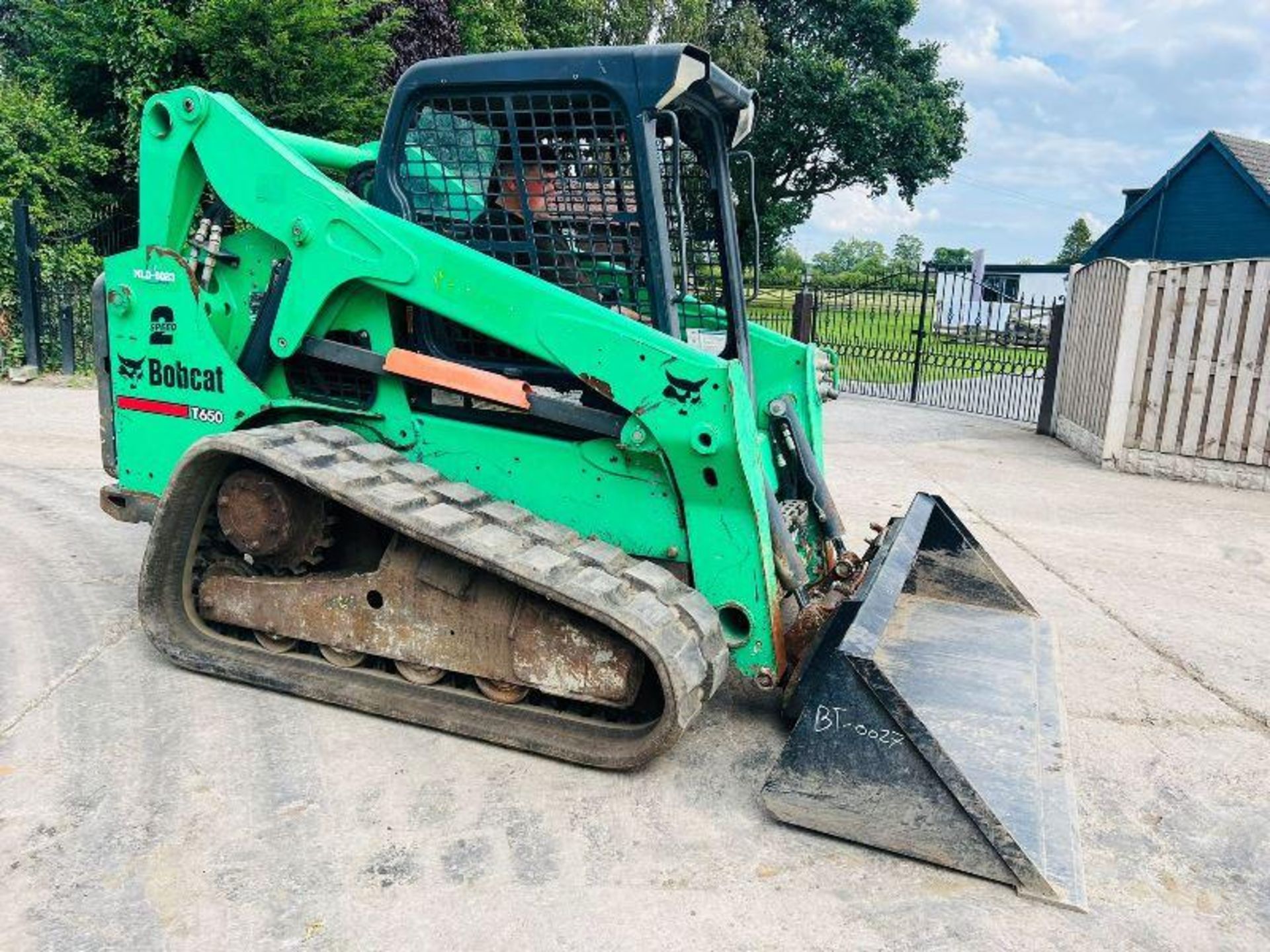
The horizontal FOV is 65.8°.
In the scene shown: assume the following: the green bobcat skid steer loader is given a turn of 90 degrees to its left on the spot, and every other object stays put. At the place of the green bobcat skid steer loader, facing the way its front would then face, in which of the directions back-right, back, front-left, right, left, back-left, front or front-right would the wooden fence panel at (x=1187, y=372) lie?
front

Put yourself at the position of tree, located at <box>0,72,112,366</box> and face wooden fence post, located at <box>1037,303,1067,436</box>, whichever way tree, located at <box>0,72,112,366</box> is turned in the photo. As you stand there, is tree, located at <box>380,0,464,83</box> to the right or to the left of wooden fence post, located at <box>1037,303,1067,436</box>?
left

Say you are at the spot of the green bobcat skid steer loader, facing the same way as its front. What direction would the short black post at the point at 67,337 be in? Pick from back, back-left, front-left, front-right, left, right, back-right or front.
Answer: back

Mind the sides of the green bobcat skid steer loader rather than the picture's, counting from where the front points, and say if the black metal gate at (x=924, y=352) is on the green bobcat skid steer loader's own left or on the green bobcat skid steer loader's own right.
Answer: on the green bobcat skid steer loader's own left

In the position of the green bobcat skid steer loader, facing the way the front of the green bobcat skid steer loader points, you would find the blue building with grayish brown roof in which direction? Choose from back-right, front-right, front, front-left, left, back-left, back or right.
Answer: left

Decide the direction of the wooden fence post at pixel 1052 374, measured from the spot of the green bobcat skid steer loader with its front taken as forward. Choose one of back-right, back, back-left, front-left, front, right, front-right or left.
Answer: left

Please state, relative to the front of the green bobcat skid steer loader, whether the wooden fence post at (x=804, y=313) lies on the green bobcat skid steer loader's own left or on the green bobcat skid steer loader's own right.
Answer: on the green bobcat skid steer loader's own left

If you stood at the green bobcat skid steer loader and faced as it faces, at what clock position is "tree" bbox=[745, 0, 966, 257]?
The tree is roughly at 8 o'clock from the green bobcat skid steer loader.

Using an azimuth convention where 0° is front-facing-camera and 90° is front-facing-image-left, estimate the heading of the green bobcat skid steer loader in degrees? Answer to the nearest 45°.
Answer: approximately 315°

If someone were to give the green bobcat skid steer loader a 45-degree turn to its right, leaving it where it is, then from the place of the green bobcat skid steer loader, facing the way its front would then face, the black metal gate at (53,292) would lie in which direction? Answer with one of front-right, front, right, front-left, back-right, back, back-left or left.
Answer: back-right

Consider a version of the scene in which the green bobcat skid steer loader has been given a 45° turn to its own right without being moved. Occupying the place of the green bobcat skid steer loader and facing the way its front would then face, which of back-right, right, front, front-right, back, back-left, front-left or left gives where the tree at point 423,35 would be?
back

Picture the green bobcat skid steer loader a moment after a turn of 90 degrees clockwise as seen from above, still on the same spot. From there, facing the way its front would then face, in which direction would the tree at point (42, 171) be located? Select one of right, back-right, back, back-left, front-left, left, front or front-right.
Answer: right
